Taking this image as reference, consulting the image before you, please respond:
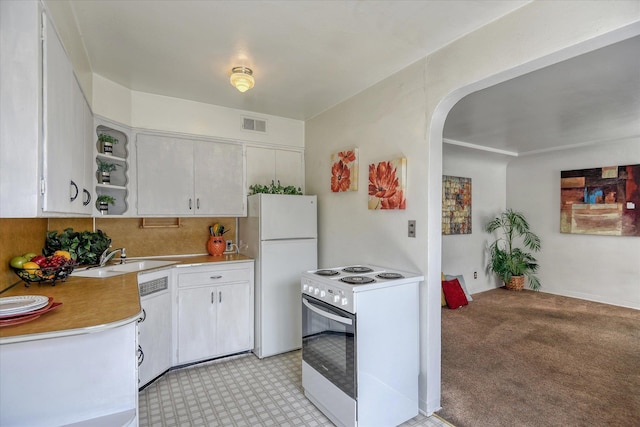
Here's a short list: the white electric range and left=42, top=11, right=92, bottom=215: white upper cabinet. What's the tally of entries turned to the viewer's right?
1

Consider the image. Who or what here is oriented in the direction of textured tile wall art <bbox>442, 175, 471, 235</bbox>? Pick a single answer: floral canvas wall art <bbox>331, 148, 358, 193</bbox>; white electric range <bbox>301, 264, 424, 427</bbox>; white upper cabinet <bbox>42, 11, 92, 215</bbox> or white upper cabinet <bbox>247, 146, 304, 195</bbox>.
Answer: white upper cabinet <bbox>42, 11, 92, 215</bbox>

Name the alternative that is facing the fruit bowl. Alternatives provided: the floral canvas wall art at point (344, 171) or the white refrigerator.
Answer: the floral canvas wall art

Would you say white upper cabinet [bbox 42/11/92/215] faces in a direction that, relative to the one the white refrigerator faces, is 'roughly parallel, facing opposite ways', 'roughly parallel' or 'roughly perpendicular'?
roughly perpendicular

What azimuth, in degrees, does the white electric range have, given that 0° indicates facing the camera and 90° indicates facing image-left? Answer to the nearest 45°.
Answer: approximately 45°

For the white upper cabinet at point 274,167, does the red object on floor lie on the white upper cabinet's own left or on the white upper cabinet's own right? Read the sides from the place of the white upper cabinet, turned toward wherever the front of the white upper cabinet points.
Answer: on the white upper cabinet's own left

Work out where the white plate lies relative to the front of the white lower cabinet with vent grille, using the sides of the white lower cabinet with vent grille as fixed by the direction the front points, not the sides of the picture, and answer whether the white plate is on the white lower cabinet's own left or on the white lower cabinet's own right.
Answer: on the white lower cabinet's own right

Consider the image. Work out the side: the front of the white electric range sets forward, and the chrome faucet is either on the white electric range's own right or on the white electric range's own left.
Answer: on the white electric range's own right

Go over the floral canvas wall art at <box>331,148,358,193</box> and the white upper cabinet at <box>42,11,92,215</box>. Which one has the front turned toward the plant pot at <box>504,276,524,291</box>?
the white upper cabinet

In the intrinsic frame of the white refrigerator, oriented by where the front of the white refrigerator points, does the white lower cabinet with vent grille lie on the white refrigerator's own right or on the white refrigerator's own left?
on the white refrigerator's own right
